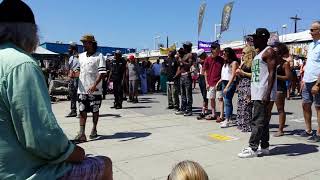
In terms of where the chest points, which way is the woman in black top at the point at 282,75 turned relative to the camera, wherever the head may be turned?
to the viewer's left

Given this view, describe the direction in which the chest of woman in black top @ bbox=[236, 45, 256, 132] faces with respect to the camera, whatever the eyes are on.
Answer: to the viewer's left

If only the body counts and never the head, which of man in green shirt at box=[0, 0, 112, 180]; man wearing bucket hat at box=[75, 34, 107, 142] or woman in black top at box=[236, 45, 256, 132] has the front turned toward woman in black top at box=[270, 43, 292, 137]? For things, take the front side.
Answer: the man in green shirt

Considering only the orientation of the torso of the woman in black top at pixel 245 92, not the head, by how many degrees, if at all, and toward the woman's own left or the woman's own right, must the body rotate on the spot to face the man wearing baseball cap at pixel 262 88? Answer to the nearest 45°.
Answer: approximately 90° to the woman's own left

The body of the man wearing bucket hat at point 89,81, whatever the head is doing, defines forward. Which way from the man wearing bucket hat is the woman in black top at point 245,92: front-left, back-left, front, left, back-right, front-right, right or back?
back-left

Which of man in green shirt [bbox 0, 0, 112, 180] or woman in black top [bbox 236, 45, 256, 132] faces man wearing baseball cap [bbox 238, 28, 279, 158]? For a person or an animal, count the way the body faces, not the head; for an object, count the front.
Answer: the man in green shirt

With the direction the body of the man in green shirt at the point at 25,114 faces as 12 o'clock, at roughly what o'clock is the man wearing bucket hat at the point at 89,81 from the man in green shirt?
The man wearing bucket hat is roughly at 11 o'clock from the man in green shirt.

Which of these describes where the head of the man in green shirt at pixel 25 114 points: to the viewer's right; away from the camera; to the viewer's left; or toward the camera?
away from the camera

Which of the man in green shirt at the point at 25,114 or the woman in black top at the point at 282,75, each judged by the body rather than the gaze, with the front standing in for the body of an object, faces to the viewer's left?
the woman in black top

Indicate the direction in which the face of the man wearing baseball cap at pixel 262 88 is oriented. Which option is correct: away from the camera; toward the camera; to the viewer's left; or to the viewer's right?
to the viewer's left

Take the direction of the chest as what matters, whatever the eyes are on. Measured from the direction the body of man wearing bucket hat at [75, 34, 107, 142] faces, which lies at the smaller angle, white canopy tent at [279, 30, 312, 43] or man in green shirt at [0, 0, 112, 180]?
the man in green shirt

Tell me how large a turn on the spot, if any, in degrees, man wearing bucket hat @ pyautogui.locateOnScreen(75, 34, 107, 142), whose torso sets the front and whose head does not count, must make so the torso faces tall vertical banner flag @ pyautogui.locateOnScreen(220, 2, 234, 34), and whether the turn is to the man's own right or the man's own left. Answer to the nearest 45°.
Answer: approximately 180°

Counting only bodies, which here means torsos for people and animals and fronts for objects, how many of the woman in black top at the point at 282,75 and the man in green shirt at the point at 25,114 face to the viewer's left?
1

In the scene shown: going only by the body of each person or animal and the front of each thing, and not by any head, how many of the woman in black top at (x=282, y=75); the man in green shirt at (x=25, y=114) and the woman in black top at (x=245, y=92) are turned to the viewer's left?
2

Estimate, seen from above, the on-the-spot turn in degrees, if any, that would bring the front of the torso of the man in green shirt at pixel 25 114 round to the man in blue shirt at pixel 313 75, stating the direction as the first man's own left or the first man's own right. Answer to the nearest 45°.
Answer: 0° — they already face them
